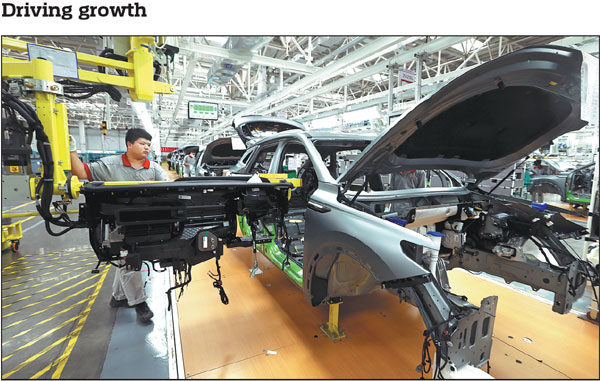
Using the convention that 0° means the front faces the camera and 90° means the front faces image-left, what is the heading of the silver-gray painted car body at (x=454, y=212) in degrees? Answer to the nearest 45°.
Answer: approximately 315°

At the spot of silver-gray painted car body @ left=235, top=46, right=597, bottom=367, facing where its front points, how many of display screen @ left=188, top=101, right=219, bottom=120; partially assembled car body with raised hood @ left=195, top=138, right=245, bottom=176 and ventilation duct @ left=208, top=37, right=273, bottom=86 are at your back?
3

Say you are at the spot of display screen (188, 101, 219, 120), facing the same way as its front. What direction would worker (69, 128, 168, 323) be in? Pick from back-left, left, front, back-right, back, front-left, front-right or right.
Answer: front

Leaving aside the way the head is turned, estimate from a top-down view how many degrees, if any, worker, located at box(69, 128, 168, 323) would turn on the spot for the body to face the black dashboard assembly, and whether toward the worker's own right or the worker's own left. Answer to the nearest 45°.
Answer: approximately 45° to the worker's own right

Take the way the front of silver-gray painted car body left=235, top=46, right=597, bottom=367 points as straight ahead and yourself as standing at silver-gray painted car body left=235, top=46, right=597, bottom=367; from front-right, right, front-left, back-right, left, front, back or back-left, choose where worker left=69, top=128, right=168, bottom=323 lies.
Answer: back-right

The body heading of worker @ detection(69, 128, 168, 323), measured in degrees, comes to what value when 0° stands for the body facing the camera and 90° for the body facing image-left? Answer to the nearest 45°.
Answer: approximately 315°

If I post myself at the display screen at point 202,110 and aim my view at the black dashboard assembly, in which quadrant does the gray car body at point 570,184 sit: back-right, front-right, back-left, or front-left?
front-left

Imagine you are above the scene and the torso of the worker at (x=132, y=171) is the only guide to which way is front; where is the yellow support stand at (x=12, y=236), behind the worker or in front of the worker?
behind

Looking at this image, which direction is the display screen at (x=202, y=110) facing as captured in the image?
toward the camera

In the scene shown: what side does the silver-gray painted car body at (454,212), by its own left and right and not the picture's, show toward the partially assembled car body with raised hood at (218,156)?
back

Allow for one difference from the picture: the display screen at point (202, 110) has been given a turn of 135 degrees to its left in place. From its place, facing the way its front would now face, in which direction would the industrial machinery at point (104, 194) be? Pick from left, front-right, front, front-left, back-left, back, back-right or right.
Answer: back-right

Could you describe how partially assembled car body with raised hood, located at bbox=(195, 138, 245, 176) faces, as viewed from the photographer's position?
facing the viewer and to the right of the viewer
